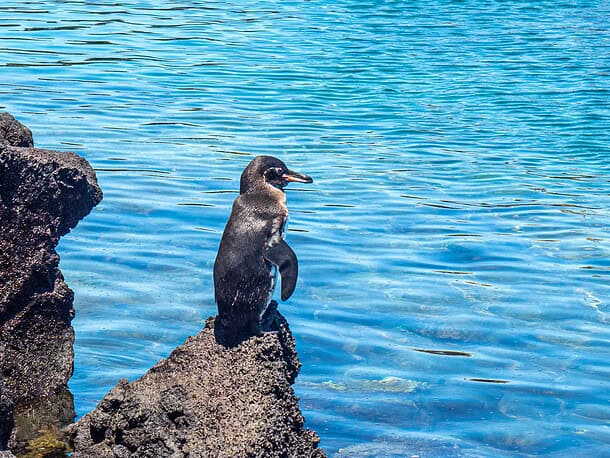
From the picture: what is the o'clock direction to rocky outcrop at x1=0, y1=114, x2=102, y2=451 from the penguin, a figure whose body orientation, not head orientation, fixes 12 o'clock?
The rocky outcrop is roughly at 8 o'clock from the penguin.

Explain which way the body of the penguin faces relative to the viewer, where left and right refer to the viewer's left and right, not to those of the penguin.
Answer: facing away from the viewer and to the right of the viewer

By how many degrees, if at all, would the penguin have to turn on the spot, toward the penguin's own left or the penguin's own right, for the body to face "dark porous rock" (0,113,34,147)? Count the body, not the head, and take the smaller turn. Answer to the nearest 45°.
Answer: approximately 90° to the penguin's own left
